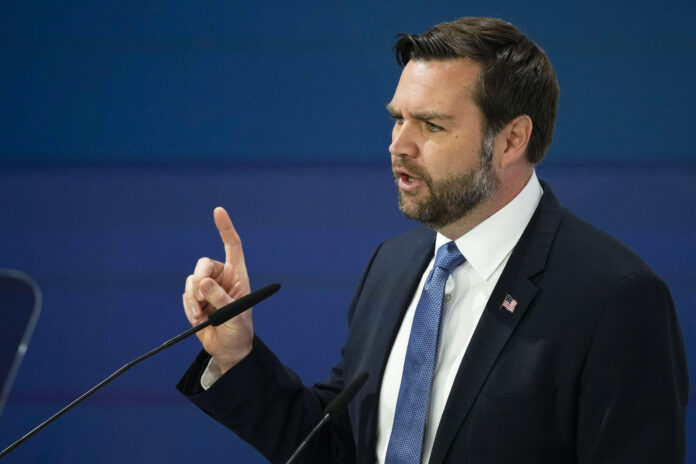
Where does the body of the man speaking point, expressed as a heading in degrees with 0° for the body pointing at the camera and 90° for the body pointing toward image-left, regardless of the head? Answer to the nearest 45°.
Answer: approximately 45°
